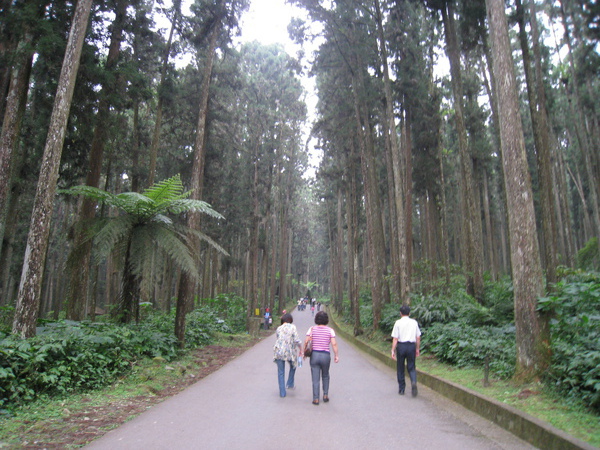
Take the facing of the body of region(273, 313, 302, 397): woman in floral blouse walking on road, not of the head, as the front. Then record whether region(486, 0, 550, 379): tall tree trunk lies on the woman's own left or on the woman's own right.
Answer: on the woman's own right

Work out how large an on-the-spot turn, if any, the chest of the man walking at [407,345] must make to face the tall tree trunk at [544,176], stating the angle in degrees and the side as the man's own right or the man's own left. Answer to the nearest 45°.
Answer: approximately 45° to the man's own right

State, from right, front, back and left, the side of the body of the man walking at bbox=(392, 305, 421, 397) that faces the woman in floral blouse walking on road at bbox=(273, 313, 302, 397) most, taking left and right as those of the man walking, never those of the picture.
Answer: left

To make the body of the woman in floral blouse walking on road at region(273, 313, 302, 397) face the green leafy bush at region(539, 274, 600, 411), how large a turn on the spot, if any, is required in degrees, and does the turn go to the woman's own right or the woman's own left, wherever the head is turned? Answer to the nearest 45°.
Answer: approximately 90° to the woman's own right

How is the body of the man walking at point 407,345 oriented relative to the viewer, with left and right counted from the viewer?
facing away from the viewer

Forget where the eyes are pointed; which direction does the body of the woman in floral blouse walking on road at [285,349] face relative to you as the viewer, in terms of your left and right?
facing away from the viewer

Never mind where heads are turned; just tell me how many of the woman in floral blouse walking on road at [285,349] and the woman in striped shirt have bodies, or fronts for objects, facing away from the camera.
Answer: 2

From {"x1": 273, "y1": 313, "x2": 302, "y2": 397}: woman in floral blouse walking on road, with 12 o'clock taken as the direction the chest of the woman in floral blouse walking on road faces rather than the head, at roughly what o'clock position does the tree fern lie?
The tree fern is roughly at 10 o'clock from the woman in floral blouse walking on road.

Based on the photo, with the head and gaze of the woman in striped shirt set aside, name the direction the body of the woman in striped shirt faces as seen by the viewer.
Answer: away from the camera
